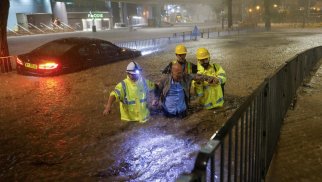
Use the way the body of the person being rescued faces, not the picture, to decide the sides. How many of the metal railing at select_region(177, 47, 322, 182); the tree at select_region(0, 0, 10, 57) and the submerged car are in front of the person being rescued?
1

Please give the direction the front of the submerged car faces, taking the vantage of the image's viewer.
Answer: facing away from the viewer and to the right of the viewer

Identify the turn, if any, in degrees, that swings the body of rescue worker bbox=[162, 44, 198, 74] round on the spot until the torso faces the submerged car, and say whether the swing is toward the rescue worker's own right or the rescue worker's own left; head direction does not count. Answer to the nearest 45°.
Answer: approximately 135° to the rescue worker's own right

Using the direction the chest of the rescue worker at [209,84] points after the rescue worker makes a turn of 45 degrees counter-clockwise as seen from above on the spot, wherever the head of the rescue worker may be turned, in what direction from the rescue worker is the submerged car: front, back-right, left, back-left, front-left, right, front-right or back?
back-right

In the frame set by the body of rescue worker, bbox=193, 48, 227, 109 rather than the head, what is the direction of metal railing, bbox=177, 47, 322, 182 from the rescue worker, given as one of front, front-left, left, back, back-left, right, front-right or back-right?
front-left

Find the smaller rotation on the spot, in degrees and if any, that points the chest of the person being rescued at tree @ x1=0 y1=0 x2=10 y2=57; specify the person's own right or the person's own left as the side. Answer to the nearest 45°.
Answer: approximately 135° to the person's own right

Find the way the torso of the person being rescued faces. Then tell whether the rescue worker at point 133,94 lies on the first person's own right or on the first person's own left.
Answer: on the first person's own right

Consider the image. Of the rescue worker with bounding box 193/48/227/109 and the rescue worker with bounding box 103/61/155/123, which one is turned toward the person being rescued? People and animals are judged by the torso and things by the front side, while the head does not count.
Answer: the rescue worker with bounding box 193/48/227/109

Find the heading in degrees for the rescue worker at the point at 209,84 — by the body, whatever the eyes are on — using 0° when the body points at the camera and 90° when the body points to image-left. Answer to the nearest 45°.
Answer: approximately 45°

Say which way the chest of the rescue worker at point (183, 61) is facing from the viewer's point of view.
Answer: toward the camera

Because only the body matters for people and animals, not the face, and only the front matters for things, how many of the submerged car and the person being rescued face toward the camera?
1

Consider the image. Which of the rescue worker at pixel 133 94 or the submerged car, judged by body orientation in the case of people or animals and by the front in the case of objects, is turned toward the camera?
the rescue worker

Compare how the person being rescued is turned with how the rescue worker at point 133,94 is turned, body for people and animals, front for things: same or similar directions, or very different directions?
same or similar directions

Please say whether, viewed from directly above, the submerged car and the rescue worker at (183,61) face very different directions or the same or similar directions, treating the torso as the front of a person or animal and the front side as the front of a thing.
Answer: very different directions

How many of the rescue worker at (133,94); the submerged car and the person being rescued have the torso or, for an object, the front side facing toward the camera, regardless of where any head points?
2

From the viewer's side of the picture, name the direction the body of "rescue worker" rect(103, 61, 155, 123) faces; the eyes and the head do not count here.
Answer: toward the camera
